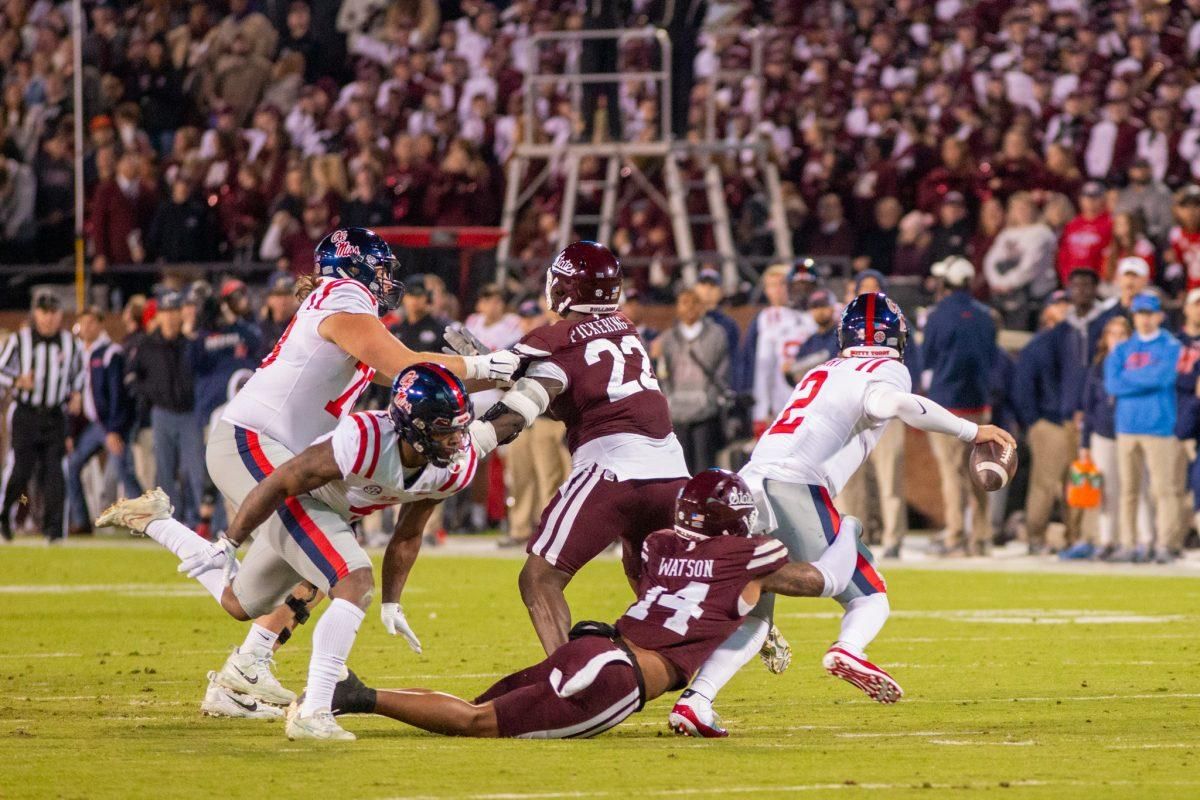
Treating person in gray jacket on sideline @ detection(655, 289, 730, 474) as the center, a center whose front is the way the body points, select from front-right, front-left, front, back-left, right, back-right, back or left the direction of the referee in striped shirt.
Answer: right

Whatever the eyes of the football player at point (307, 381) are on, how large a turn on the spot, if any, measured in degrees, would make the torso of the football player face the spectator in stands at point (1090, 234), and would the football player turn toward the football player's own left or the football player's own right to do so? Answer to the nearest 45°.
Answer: approximately 45° to the football player's own left

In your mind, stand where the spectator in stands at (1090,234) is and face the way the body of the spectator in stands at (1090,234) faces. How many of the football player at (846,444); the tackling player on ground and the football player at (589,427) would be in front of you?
3

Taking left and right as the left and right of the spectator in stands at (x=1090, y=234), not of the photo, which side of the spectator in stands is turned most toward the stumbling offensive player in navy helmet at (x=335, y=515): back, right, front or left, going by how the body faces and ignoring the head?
front

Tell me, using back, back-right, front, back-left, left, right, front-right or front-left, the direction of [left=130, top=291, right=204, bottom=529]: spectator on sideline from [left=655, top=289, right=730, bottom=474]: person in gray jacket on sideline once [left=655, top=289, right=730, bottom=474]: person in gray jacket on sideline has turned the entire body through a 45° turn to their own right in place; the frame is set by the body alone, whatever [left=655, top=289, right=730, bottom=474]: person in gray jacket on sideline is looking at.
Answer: front-right

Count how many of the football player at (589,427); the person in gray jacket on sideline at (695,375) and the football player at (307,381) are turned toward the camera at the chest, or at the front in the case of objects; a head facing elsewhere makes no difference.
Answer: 1

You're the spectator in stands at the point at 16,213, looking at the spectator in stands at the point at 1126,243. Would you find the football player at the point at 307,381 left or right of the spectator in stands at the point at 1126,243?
right

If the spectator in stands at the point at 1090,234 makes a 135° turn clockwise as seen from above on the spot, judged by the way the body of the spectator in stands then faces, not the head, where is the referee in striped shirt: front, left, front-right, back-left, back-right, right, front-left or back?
front-left

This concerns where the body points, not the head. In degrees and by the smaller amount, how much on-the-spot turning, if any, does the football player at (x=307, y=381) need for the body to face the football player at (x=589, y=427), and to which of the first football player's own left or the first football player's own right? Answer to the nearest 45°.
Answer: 0° — they already face them

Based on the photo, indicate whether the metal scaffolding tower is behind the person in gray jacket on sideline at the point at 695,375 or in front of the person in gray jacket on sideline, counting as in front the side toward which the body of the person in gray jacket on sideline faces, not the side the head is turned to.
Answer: behind

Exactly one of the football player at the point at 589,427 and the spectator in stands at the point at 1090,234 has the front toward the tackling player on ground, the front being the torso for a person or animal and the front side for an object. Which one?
the spectator in stands

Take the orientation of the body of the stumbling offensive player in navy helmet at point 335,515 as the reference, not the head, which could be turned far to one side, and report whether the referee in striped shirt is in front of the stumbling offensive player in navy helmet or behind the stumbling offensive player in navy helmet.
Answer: behind

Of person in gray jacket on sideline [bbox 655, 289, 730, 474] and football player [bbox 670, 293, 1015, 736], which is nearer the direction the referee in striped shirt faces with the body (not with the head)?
the football player

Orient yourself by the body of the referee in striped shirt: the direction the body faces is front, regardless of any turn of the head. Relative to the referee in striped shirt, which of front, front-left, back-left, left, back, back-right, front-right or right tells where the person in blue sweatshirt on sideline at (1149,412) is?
front-left

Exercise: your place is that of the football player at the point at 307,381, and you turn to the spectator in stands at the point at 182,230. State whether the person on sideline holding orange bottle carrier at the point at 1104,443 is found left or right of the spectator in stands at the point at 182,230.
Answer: right

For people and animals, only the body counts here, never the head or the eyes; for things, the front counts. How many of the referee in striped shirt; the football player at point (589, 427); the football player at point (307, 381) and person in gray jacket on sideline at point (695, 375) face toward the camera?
2
